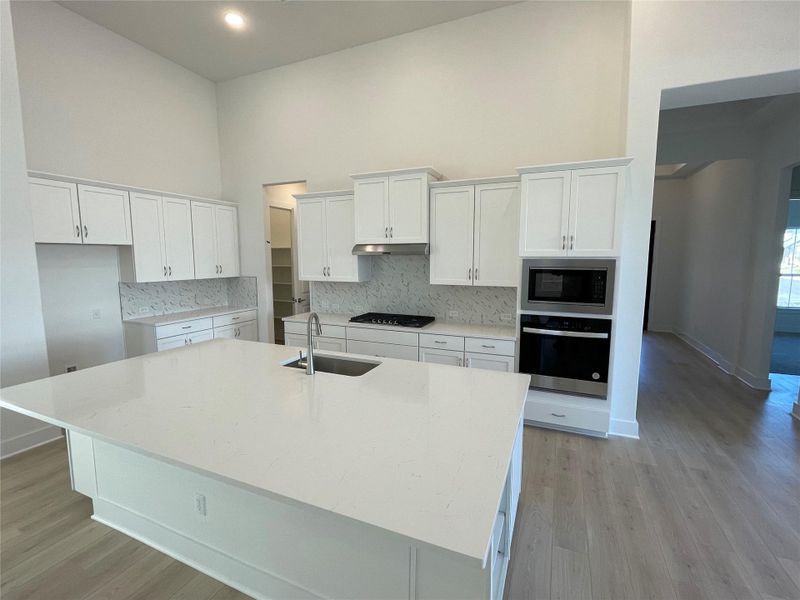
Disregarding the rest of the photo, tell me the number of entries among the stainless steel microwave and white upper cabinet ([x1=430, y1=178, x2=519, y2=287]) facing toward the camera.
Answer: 2

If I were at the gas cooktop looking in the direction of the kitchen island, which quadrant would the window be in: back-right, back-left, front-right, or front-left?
back-left

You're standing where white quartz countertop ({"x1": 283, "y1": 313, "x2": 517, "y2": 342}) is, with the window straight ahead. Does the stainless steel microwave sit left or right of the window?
right

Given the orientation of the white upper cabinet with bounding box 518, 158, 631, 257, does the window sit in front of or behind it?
behind

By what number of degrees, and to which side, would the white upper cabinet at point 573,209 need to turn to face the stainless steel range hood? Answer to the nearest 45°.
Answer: approximately 90° to its right

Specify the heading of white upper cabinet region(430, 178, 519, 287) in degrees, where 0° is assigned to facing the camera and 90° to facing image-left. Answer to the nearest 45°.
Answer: approximately 0°

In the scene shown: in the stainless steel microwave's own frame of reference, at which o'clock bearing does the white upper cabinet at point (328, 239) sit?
The white upper cabinet is roughly at 3 o'clock from the stainless steel microwave.

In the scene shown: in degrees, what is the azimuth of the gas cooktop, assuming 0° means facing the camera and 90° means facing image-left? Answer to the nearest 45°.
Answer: approximately 45°
